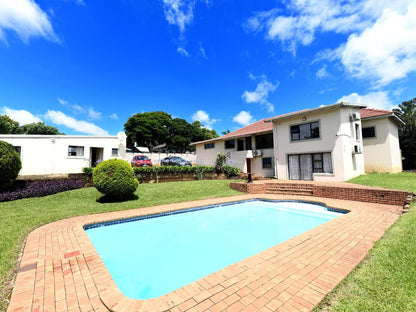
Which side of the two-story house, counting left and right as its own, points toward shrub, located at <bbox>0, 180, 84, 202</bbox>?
front

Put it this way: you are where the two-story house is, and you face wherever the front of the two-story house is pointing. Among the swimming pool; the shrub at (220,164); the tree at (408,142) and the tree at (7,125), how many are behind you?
1

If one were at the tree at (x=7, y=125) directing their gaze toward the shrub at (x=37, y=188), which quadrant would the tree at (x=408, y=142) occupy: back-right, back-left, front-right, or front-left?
front-left

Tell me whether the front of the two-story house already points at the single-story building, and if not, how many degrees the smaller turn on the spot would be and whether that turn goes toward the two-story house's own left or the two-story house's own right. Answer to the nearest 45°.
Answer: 0° — it already faces it

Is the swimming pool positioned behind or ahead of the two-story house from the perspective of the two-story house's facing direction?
ahead

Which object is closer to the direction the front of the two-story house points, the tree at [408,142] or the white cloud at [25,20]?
the white cloud

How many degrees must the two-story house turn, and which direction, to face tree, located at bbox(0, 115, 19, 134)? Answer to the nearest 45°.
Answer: approximately 45° to its right

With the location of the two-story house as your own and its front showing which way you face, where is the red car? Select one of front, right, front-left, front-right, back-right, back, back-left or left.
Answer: front-right
